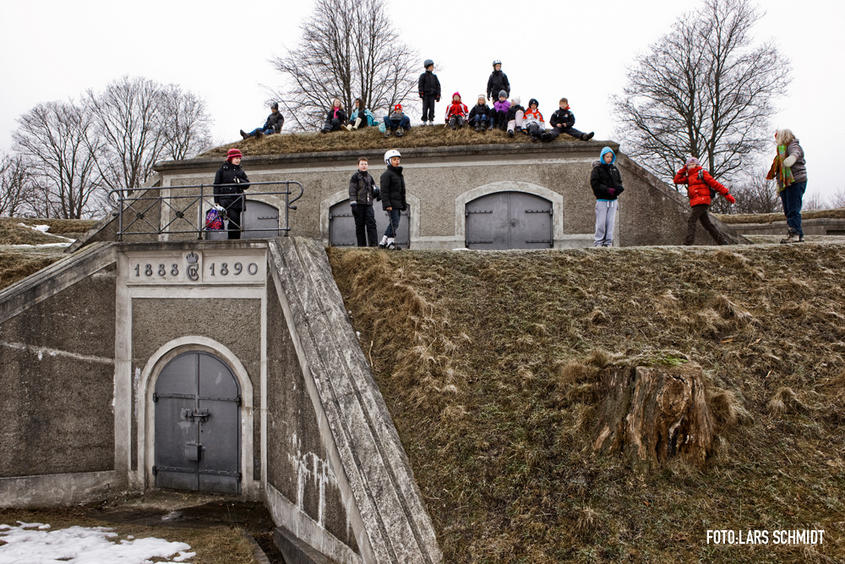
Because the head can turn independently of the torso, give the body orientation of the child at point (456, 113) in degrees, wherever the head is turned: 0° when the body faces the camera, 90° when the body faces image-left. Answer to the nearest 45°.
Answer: approximately 0°

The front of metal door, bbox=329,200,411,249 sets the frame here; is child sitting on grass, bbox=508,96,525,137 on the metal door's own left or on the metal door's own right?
on the metal door's own left

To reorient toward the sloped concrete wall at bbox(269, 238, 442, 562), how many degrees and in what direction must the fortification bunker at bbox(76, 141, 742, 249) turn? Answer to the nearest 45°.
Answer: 0° — it already faces it

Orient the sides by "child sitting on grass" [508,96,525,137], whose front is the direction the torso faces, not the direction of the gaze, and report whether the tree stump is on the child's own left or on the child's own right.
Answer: on the child's own left

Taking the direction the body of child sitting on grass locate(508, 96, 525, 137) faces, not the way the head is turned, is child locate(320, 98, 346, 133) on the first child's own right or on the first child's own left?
on the first child's own right

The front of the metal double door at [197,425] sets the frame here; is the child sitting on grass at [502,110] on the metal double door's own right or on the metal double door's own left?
on the metal double door's own left

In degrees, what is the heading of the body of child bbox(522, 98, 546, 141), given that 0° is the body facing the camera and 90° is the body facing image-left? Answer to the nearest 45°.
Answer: approximately 0°

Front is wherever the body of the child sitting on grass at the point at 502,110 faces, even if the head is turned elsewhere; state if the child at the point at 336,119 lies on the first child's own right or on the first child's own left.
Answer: on the first child's own right
